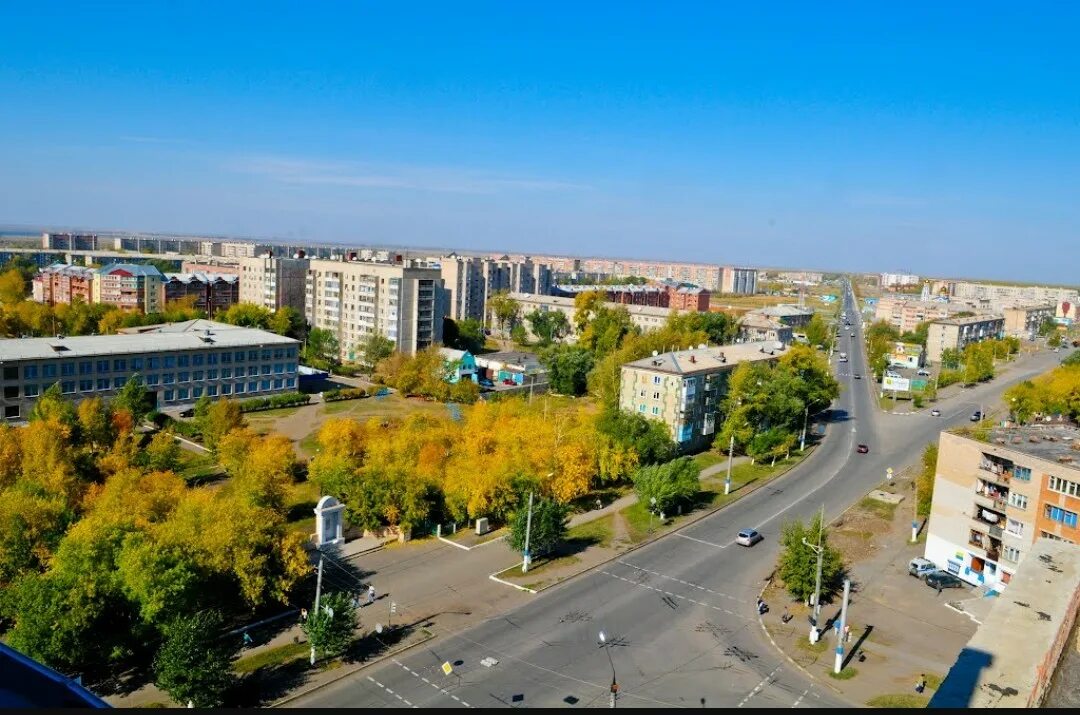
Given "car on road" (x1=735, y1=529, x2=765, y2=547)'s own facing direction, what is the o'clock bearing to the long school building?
The long school building is roughly at 8 o'clock from the car on road.

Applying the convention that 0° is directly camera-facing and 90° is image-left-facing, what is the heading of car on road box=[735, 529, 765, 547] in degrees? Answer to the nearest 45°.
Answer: approximately 225°

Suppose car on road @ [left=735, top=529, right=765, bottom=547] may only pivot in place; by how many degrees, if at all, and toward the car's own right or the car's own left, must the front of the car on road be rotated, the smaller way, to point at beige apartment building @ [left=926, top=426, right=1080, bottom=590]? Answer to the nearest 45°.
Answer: approximately 45° to the car's own right

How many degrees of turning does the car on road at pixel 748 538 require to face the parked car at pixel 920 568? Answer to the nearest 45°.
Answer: approximately 45° to its right

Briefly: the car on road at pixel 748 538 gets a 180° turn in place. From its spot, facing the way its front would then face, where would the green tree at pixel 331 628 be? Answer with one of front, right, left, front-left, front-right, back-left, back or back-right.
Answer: front

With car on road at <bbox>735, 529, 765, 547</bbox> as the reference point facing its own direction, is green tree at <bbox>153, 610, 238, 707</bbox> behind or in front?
behind
